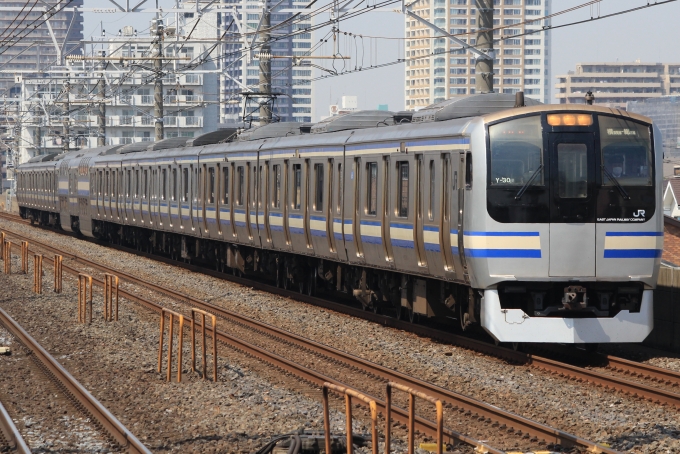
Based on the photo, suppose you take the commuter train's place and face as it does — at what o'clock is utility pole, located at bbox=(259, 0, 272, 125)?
The utility pole is roughly at 7 o'clock from the commuter train.

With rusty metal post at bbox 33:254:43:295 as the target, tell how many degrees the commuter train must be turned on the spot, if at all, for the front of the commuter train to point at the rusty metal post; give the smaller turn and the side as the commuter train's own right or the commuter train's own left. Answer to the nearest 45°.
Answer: approximately 180°

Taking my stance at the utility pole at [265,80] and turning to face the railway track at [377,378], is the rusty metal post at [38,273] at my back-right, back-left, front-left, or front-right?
front-right

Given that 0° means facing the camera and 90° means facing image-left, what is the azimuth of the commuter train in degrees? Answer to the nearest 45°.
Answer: approximately 315°

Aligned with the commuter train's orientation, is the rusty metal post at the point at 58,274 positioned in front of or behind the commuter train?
behind

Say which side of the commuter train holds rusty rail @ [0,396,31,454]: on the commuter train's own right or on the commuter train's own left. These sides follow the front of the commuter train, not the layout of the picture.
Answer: on the commuter train's own right
